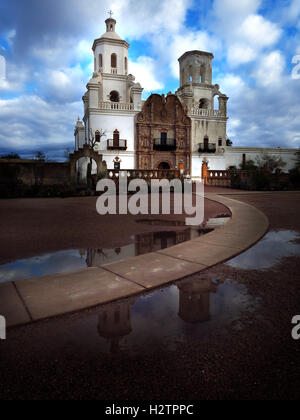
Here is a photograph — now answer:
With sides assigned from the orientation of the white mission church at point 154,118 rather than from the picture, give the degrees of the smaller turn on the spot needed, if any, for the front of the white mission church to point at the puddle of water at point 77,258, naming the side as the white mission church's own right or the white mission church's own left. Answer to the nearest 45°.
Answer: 0° — it already faces it

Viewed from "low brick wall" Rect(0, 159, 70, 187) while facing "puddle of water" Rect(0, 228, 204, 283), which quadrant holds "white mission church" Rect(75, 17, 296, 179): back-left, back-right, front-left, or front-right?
back-left

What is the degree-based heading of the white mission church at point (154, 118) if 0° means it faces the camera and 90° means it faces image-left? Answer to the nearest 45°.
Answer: approximately 0°
